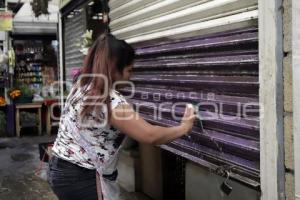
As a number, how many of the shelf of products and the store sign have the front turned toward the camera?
2

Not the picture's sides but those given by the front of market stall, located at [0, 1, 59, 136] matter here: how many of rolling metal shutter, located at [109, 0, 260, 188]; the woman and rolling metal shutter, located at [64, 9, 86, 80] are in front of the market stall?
3

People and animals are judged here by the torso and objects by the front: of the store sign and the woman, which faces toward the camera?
the store sign

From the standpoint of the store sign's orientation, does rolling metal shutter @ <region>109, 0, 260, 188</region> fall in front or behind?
in front

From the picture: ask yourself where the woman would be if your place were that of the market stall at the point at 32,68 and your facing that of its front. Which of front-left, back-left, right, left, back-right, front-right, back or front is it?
front

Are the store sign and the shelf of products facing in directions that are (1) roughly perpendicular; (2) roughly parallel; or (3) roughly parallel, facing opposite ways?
roughly parallel

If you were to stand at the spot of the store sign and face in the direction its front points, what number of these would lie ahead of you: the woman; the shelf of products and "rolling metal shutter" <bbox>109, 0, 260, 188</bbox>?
2

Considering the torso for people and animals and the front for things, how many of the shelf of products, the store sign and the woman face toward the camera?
2

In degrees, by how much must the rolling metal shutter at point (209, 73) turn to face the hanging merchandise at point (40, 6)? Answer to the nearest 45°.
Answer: approximately 90° to its right

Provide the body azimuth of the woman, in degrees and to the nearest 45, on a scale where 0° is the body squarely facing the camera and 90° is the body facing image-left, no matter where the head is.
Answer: approximately 225°

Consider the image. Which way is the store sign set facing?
toward the camera

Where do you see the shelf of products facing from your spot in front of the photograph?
facing the viewer

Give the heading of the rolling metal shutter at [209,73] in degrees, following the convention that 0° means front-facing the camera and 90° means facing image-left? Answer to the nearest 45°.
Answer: approximately 45°

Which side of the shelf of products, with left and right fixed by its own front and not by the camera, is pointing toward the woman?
front

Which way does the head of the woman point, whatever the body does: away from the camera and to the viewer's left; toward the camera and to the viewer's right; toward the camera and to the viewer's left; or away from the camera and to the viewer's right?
away from the camera and to the viewer's right

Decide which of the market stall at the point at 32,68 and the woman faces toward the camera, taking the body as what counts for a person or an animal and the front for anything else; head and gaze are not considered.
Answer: the market stall
